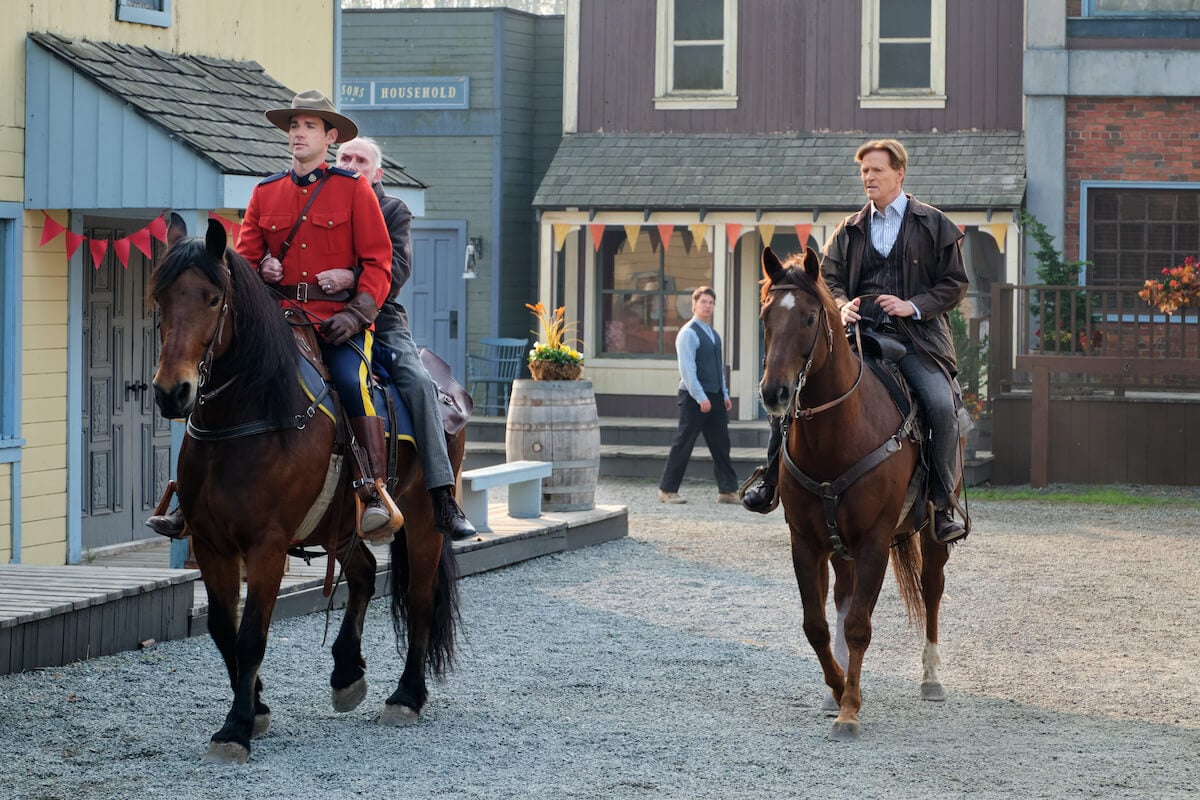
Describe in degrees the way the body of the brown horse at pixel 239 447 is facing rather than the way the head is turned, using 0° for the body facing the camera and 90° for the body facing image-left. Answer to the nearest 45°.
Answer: approximately 45°

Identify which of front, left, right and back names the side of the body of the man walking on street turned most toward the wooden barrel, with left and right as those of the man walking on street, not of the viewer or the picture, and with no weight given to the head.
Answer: right

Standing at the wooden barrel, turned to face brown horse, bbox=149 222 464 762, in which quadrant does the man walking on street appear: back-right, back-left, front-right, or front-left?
back-left

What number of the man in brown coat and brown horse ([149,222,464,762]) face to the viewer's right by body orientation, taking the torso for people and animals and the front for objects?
0

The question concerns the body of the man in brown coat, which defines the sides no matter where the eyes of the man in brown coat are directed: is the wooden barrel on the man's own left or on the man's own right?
on the man's own right

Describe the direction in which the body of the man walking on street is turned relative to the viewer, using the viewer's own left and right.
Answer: facing the viewer and to the right of the viewer

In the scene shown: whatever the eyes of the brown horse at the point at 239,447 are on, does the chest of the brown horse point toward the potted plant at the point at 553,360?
no

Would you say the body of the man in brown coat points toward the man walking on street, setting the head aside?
no

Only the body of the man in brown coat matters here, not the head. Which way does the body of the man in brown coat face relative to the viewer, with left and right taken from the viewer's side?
facing the viewer and to the left of the viewer

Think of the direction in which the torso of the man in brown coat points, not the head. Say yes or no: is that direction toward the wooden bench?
no

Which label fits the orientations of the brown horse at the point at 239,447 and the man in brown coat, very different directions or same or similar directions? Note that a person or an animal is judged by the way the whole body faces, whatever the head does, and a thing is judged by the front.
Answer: same or similar directions
